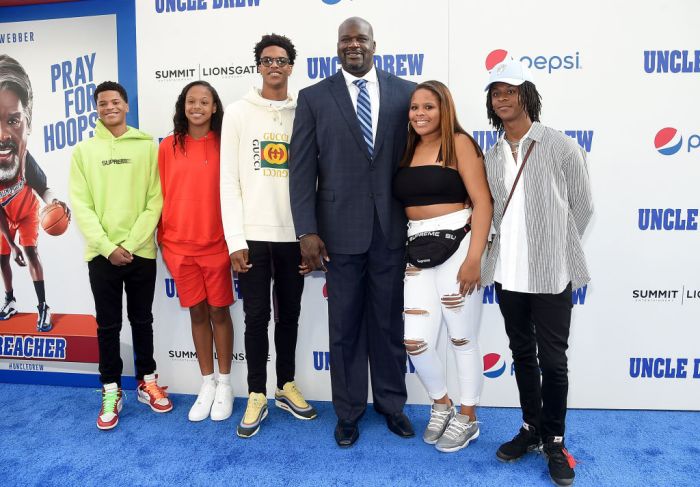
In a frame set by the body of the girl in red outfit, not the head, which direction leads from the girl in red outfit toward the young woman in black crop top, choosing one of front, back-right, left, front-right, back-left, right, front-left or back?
front-left

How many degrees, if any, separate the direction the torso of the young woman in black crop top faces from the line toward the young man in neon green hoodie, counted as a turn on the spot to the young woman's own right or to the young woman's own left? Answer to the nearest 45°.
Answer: approximately 45° to the young woman's own right

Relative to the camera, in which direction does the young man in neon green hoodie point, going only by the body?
toward the camera

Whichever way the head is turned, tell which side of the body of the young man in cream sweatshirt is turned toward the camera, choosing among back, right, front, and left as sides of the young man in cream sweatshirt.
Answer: front

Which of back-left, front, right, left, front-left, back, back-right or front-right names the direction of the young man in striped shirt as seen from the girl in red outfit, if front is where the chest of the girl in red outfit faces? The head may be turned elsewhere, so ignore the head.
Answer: front-left
